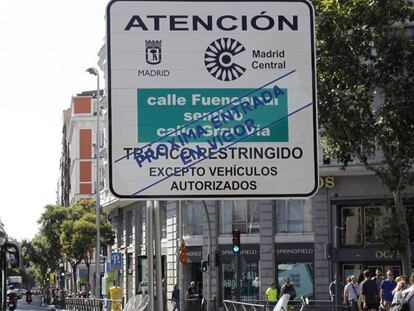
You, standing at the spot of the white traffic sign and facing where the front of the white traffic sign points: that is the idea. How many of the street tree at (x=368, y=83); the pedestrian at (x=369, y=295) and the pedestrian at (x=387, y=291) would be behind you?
3

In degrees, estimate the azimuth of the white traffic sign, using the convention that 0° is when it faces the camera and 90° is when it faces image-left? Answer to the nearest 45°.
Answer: approximately 0°

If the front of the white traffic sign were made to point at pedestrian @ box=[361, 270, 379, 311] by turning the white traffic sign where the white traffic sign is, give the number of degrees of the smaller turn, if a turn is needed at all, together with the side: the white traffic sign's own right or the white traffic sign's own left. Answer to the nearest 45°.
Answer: approximately 180°

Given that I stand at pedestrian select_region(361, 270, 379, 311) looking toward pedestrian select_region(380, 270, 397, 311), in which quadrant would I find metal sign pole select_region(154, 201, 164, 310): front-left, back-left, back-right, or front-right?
back-right

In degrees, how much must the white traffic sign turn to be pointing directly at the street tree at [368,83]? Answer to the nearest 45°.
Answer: approximately 180°

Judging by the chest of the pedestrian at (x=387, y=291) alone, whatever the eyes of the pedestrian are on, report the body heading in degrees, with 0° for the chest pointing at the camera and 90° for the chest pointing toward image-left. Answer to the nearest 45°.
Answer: approximately 45°

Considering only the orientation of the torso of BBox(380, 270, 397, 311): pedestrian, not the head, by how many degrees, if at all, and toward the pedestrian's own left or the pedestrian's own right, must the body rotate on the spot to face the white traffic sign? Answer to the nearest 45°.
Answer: approximately 45° to the pedestrian's own left
